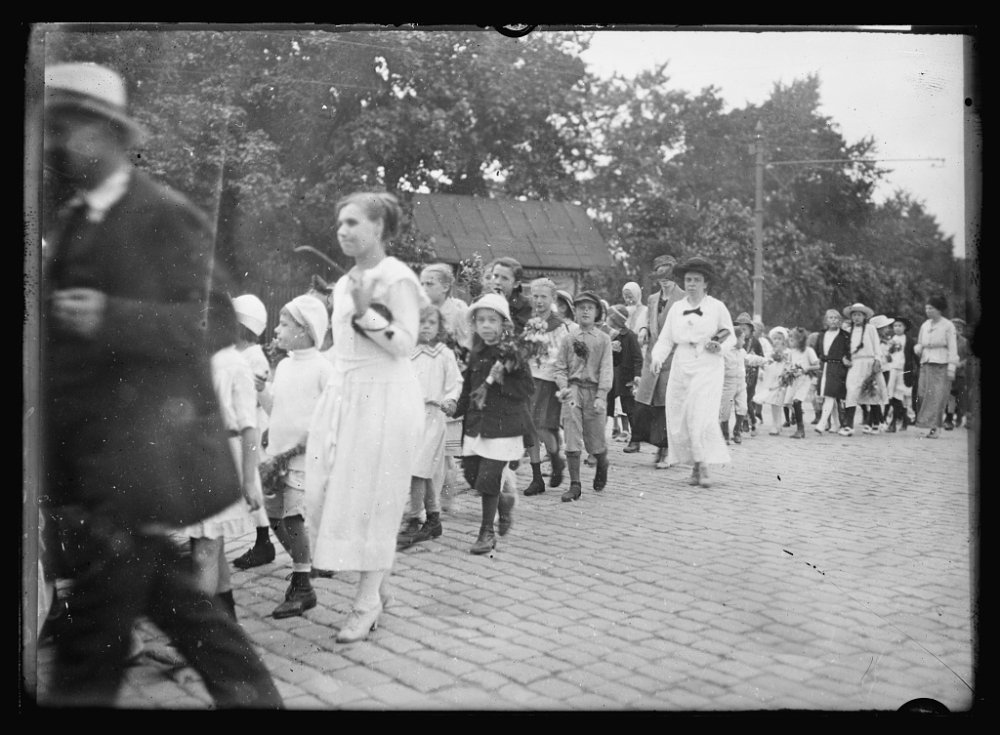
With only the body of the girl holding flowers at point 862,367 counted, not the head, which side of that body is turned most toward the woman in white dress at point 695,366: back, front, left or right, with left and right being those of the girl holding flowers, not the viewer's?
front

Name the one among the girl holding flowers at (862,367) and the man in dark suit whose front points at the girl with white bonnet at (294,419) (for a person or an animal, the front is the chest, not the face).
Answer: the girl holding flowers

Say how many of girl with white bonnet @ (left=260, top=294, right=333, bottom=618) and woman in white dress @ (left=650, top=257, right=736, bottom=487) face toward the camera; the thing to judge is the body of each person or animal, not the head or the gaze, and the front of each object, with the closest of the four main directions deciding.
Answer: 1

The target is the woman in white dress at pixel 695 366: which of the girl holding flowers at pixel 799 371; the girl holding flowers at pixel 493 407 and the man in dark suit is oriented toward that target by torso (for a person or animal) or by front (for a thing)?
the girl holding flowers at pixel 799 371

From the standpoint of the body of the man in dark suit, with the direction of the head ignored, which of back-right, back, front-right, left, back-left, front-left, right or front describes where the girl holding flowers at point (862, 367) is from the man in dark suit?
back-left

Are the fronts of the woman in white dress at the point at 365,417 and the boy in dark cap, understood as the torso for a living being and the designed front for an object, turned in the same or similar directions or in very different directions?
same or similar directions

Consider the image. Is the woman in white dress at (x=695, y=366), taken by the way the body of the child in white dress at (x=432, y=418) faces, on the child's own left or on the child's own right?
on the child's own left

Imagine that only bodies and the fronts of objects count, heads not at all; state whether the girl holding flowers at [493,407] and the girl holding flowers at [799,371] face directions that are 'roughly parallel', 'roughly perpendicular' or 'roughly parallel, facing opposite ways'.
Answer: roughly parallel

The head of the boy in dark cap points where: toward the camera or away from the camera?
toward the camera

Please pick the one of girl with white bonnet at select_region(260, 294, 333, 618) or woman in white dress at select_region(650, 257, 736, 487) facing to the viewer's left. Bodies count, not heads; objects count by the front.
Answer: the girl with white bonnet

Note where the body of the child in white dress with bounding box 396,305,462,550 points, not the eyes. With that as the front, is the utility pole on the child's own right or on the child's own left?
on the child's own left

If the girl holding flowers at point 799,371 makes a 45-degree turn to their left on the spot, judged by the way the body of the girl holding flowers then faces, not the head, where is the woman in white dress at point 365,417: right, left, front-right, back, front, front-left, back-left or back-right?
front-right

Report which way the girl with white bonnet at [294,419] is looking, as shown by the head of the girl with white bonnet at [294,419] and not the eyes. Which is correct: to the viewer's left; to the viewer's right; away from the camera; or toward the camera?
to the viewer's left

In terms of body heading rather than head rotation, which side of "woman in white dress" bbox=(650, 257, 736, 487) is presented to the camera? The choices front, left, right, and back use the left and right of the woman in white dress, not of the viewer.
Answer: front

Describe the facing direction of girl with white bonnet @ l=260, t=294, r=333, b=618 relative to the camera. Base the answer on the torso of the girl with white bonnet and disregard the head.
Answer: to the viewer's left
